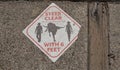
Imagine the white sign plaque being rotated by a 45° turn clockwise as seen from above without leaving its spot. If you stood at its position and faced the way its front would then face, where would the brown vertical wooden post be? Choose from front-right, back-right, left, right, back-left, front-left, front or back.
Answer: back-left

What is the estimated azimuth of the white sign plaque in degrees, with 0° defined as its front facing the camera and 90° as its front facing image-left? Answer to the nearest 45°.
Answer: approximately 0°
